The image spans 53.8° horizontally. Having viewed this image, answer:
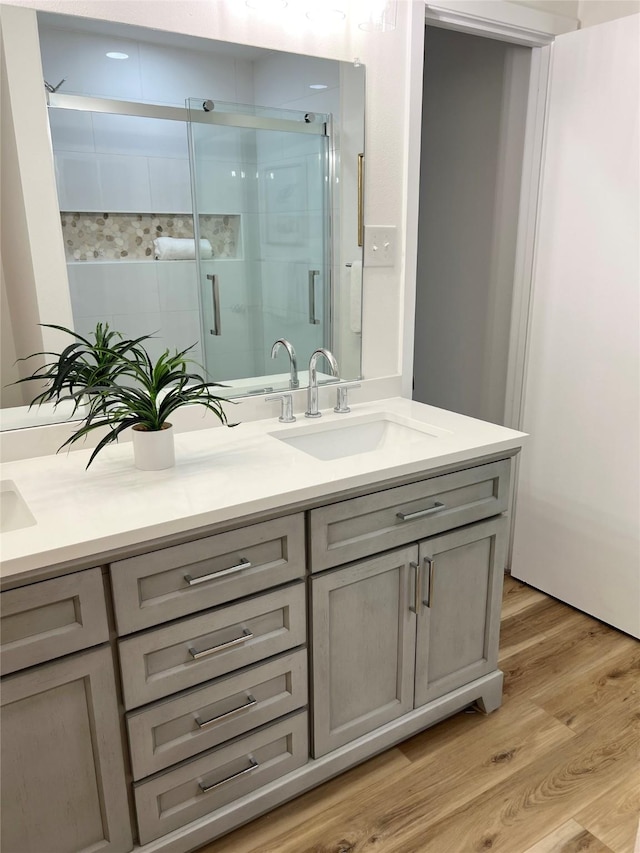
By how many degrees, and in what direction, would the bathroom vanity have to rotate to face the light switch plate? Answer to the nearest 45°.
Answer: approximately 90° to its left

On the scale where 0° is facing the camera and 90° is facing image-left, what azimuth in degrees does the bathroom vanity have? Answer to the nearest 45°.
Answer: approximately 315°

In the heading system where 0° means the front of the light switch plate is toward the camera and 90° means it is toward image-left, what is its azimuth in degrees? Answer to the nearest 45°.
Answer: approximately 315°

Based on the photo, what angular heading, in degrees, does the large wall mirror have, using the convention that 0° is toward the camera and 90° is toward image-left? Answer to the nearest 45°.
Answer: approximately 315°

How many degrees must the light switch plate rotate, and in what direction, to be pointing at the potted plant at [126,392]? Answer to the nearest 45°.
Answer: approximately 90° to its right

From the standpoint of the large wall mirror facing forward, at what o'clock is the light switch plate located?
The light switch plate is roughly at 10 o'clock from the large wall mirror.

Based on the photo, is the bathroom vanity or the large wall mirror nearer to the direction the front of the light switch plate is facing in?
the bathroom vanity

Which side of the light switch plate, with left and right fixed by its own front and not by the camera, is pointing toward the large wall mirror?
right
